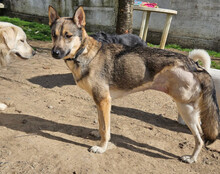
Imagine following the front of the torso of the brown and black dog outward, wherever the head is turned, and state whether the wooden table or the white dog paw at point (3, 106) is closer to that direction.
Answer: the white dog paw

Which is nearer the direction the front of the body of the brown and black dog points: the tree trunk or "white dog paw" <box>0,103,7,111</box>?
the white dog paw

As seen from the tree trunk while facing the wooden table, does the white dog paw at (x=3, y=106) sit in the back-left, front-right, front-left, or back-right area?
back-right

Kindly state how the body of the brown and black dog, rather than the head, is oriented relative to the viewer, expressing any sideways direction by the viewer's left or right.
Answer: facing to the left of the viewer

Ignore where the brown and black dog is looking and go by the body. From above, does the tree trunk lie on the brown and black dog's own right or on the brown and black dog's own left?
on the brown and black dog's own right

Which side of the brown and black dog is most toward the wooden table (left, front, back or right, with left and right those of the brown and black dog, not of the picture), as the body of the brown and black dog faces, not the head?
right

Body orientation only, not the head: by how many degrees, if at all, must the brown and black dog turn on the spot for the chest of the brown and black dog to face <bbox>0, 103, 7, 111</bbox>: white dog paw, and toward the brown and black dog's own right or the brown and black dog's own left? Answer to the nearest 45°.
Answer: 0° — it already faces it
